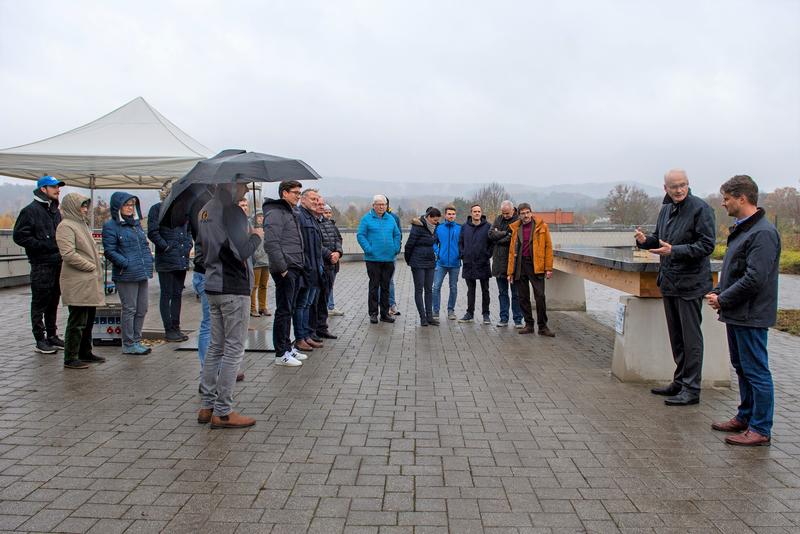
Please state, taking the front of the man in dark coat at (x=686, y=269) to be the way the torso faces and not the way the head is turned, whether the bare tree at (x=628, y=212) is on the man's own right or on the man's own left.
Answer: on the man's own right

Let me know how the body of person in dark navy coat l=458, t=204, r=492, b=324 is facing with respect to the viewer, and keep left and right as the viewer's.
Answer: facing the viewer

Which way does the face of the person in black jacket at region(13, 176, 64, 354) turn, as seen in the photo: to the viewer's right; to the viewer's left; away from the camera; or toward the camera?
to the viewer's right

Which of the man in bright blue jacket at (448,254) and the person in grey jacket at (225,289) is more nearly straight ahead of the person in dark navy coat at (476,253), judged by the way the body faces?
the person in grey jacket

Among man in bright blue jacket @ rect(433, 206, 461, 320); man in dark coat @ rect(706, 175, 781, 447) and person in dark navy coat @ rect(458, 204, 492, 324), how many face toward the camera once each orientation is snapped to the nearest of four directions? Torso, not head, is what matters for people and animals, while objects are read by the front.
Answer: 2

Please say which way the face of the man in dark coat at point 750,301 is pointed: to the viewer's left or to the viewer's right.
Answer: to the viewer's left

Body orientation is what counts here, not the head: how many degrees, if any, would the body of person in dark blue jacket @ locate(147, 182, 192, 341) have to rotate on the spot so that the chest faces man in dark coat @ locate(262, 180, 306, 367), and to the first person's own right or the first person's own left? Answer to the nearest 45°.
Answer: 0° — they already face them

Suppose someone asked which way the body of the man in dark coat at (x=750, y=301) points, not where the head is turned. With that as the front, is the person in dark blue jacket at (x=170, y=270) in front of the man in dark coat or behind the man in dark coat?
in front

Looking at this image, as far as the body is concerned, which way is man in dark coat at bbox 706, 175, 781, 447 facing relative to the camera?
to the viewer's left

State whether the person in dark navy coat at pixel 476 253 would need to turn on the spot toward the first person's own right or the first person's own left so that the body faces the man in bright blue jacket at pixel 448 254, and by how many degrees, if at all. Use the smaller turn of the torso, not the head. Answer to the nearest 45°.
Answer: approximately 135° to the first person's own right

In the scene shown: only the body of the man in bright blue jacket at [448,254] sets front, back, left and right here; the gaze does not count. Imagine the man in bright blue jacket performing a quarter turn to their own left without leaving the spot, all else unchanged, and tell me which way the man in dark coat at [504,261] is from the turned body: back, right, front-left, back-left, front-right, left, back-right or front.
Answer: front-right

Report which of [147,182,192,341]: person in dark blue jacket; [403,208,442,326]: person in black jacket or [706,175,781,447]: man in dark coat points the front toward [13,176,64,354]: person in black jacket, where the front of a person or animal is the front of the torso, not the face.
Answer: the man in dark coat

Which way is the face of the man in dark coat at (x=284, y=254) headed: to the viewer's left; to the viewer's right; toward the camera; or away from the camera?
to the viewer's right

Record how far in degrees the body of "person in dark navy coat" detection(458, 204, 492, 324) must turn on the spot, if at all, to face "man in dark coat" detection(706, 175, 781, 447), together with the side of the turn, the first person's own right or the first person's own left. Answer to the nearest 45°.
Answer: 0° — they already face them

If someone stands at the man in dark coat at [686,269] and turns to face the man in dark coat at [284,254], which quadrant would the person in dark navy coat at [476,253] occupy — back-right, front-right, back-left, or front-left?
front-right

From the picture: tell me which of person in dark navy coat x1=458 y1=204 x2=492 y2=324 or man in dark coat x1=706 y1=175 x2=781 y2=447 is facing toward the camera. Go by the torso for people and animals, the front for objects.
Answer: the person in dark navy coat

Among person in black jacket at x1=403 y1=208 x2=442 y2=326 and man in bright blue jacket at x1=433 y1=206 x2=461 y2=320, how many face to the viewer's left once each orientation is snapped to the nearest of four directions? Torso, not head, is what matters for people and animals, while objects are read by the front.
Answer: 0

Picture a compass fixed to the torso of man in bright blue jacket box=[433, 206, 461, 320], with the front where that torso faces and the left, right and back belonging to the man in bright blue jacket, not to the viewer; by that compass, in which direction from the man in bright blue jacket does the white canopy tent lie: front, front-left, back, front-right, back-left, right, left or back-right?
right
